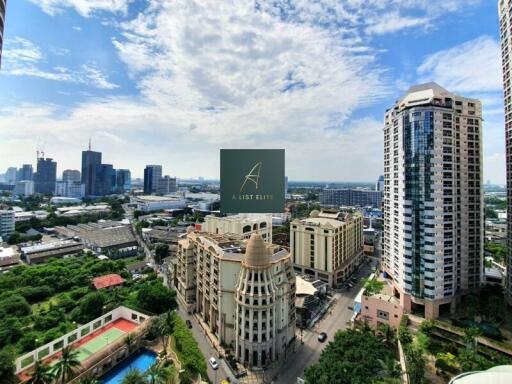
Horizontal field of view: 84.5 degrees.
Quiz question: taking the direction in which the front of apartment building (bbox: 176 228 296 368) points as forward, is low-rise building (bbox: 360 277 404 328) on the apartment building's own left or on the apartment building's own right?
on the apartment building's own left

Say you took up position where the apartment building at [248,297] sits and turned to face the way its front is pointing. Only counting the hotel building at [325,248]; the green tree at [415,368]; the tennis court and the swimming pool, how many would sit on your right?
2

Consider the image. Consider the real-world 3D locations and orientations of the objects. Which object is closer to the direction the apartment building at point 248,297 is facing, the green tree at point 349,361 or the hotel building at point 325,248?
the green tree

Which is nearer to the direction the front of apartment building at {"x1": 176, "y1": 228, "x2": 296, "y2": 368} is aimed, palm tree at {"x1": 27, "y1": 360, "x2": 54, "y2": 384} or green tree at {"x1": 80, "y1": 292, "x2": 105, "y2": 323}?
the palm tree

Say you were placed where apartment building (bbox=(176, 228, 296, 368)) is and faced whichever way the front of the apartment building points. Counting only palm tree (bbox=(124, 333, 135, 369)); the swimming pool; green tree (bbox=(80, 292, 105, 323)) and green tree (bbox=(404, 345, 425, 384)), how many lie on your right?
3

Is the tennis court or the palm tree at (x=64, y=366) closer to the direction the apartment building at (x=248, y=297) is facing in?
the palm tree

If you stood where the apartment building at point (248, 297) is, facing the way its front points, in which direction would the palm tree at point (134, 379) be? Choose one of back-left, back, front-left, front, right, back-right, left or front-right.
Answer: front-right

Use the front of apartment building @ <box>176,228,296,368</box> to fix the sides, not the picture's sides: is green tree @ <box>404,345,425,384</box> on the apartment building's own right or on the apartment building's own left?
on the apartment building's own left

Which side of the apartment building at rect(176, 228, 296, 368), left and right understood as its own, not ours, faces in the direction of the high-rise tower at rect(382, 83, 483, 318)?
left

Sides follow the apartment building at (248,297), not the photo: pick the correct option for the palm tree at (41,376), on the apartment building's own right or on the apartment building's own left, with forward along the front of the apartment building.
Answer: on the apartment building's own right

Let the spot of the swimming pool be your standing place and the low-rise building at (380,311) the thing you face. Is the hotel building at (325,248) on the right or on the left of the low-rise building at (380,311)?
left

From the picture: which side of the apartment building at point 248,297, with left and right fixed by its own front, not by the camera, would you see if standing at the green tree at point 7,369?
right

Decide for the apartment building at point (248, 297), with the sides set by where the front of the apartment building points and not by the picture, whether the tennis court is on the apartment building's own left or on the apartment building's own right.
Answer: on the apartment building's own right

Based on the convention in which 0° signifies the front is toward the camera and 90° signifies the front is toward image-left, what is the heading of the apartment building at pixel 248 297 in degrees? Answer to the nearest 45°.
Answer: approximately 0°
